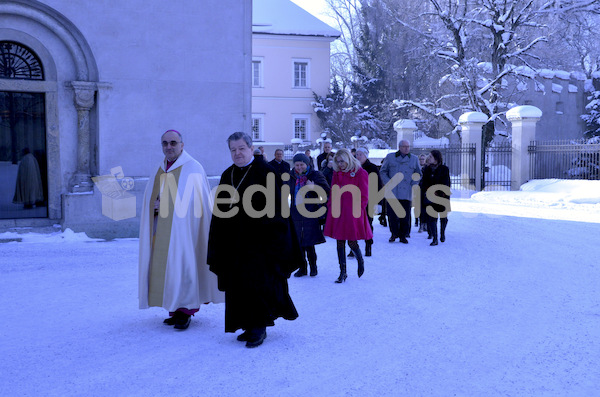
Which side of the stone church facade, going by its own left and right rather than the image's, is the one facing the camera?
front

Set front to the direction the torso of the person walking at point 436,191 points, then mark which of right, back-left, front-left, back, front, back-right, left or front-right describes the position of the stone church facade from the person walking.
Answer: front-right

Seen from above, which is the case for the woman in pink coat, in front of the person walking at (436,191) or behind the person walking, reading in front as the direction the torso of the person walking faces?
in front

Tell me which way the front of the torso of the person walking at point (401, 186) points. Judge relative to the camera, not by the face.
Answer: toward the camera

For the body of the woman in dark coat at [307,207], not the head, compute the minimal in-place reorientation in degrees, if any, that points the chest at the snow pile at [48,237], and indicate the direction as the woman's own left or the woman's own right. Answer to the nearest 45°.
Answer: approximately 90° to the woman's own right

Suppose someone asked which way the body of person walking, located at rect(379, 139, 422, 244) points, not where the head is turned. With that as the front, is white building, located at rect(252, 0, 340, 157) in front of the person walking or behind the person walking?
behind

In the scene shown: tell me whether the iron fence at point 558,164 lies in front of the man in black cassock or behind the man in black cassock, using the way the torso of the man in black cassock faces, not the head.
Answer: behind

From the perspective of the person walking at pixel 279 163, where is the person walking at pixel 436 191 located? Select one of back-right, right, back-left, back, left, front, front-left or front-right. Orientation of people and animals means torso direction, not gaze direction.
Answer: left

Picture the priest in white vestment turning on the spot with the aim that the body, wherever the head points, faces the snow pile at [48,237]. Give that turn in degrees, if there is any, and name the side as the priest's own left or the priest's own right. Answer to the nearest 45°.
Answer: approximately 135° to the priest's own right

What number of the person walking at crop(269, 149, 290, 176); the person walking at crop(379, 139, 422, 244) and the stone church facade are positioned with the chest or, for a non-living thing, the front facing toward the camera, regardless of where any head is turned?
3

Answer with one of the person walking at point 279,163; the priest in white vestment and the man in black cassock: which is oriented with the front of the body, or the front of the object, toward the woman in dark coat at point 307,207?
the person walking
